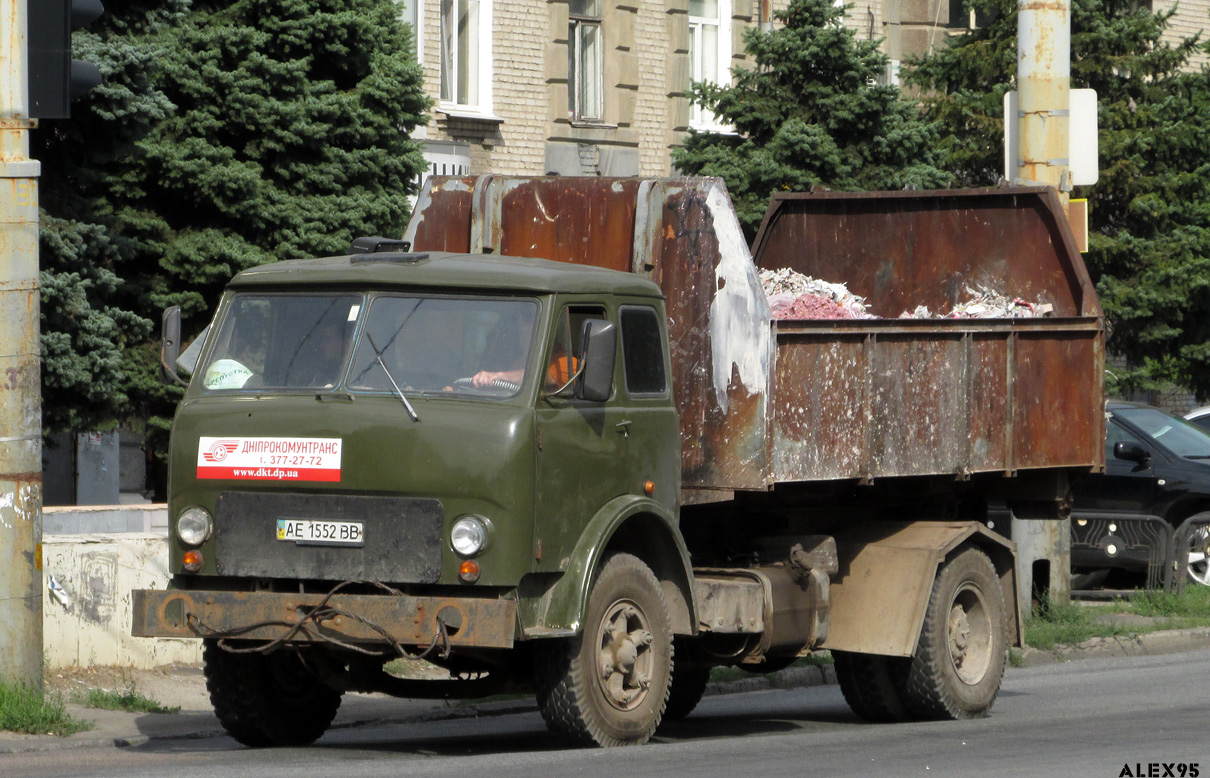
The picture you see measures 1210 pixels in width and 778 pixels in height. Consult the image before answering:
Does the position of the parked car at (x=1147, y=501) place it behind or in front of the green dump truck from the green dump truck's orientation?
behind

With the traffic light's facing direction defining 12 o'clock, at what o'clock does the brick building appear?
The brick building is roughly at 10 o'clock from the traffic light.

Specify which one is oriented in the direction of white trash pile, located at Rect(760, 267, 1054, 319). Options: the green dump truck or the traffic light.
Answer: the traffic light

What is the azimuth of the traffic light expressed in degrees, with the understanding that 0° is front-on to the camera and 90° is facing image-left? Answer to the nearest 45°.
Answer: approximately 270°

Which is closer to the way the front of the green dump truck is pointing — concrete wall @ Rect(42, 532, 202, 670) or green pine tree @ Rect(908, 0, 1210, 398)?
the concrete wall

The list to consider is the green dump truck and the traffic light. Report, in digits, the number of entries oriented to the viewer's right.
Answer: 1

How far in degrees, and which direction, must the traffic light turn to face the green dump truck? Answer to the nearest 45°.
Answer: approximately 45° to its right

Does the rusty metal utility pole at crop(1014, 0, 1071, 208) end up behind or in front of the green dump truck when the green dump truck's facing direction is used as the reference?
behind
